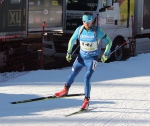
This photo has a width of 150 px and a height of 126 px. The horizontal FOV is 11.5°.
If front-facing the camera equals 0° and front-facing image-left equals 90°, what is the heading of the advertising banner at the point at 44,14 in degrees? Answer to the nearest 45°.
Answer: approximately 0°

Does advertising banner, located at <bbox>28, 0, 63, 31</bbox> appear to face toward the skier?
yes

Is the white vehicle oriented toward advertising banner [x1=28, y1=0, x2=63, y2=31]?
yes

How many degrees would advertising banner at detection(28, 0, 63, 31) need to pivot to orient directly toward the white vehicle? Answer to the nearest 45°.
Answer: approximately 135° to its left

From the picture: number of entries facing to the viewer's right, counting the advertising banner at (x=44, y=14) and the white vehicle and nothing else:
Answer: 0

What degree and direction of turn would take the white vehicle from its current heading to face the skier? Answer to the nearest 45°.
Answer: approximately 45° to its left

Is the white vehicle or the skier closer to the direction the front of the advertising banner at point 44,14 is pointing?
the skier

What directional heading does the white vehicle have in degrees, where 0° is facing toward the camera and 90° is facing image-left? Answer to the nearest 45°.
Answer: approximately 45°

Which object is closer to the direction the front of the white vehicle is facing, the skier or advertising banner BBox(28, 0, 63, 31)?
the advertising banner
